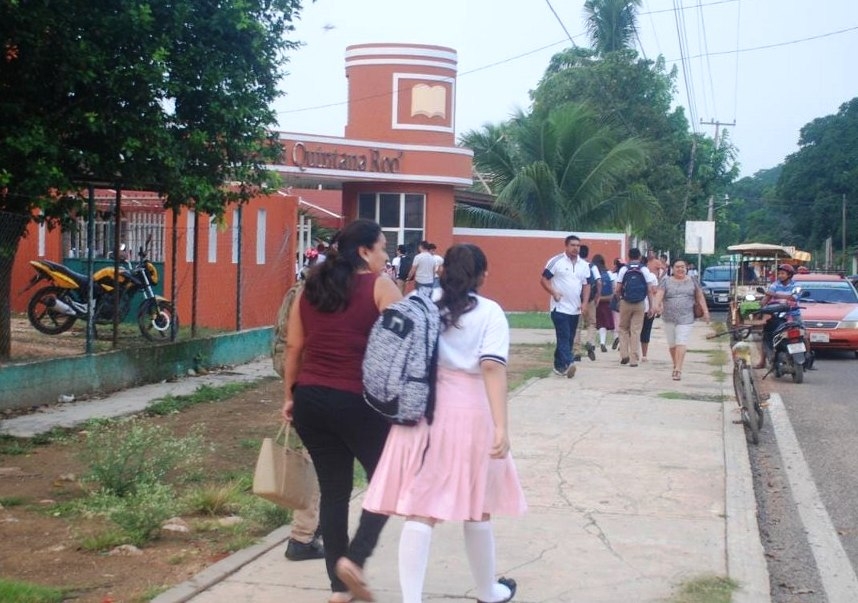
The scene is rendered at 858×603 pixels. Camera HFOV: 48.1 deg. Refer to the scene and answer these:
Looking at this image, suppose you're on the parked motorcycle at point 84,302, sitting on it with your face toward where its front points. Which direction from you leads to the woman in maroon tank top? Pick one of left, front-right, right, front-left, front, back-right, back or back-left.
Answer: right

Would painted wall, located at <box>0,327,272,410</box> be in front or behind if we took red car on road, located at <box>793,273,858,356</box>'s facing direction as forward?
in front

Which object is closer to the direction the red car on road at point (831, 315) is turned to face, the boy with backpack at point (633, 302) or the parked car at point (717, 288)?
the boy with backpack

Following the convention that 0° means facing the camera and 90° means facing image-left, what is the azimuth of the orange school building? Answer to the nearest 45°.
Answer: approximately 315°

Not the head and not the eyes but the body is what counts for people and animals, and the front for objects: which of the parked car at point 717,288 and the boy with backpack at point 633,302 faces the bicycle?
the parked car

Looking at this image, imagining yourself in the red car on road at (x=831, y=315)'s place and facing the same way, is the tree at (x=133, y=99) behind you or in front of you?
in front

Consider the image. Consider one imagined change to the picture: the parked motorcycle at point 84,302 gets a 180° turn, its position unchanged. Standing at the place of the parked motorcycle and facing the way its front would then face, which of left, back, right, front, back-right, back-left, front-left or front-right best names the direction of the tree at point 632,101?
back-right

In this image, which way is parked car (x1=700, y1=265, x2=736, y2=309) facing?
toward the camera

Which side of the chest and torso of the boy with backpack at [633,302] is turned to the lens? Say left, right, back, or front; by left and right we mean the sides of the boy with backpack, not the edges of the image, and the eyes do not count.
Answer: back

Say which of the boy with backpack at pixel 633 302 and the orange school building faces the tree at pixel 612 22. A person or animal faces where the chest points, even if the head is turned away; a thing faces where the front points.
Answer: the boy with backpack

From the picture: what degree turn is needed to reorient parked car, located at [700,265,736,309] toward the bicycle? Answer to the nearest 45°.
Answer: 0° — it already faces it

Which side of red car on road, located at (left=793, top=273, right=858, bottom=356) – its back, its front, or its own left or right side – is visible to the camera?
front

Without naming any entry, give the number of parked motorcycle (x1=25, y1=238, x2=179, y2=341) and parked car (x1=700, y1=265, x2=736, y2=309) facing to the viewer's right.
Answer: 1

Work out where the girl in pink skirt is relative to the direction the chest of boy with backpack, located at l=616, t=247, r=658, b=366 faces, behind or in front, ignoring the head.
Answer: behind

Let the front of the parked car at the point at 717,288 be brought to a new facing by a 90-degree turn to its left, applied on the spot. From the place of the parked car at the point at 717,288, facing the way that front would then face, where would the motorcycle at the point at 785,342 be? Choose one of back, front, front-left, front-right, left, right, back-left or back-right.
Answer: right

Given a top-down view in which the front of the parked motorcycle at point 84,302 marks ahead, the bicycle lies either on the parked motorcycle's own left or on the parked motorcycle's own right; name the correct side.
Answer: on the parked motorcycle's own right

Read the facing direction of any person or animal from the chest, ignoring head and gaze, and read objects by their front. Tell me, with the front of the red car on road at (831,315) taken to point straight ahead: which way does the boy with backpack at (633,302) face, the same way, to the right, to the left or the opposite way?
the opposite way

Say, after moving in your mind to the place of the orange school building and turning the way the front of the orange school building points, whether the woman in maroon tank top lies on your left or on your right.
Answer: on your right

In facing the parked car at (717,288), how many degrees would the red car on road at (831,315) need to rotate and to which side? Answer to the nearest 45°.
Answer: approximately 180°

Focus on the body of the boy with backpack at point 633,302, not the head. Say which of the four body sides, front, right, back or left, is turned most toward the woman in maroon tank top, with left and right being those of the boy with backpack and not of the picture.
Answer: back
